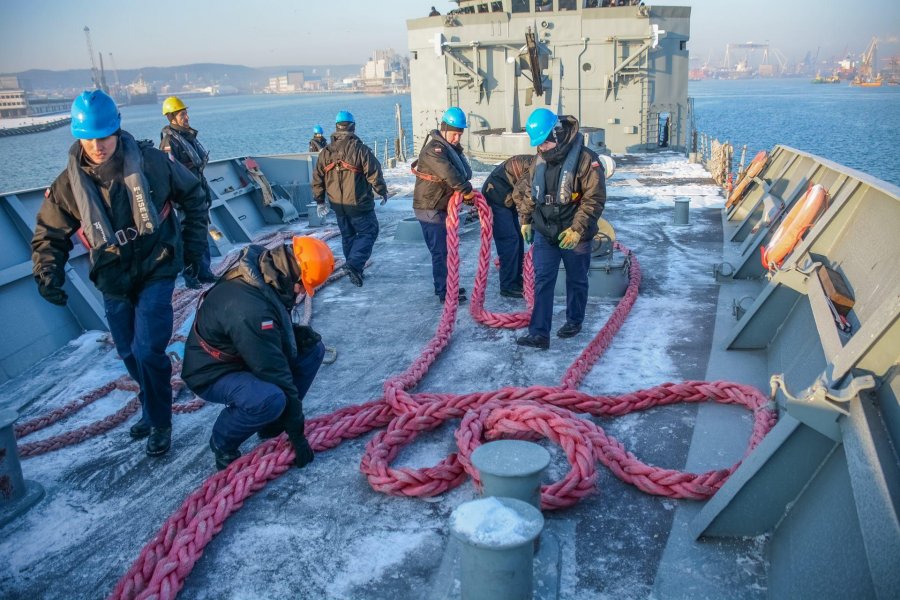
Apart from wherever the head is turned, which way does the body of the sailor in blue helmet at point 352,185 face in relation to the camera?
away from the camera

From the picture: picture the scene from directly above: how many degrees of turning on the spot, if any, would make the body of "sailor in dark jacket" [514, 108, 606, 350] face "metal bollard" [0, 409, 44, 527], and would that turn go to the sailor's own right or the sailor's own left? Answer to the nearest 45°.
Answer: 0° — they already face it

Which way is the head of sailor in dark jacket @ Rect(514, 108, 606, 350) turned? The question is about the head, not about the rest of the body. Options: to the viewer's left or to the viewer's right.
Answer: to the viewer's left

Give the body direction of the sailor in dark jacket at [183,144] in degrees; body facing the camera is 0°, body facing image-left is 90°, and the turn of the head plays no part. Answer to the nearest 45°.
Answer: approximately 315°

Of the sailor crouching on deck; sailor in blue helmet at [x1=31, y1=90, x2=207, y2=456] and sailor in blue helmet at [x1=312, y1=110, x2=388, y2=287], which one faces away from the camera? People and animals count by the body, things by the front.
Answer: sailor in blue helmet at [x1=312, y1=110, x2=388, y2=287]

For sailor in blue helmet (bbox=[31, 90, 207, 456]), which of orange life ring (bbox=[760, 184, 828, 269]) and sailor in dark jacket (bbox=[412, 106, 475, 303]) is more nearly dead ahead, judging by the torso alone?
the orange life ring

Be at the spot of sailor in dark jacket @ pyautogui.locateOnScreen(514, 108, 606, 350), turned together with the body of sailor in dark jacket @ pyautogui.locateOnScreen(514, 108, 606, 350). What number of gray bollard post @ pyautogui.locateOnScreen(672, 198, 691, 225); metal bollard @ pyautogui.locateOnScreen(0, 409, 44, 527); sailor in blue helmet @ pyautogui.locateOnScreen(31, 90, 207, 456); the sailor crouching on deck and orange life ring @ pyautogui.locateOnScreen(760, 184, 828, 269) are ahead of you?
3

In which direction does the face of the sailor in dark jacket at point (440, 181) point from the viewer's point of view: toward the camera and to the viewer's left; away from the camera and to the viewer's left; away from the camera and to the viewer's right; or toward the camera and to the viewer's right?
toward the camera and to the viewer's right

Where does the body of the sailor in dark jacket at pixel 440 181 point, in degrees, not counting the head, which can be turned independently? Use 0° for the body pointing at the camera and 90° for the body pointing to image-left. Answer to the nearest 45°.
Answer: approximately 270°

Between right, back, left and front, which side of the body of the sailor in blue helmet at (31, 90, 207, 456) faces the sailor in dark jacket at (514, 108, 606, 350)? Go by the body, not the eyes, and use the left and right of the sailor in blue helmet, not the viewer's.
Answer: left

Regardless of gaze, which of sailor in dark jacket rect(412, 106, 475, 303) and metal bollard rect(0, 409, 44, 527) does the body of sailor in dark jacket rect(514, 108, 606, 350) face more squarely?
the metal bollard
